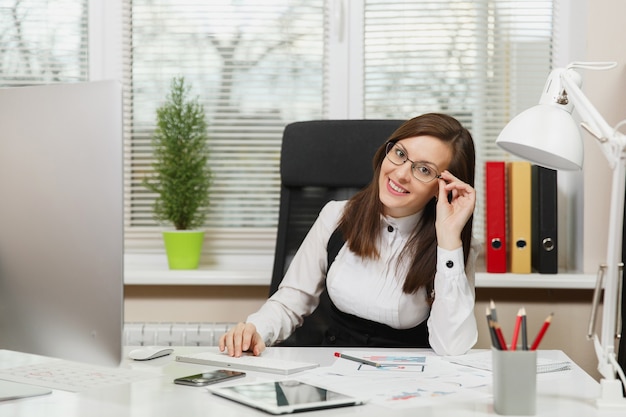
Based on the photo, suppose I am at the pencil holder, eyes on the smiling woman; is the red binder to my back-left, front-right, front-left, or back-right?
front-right

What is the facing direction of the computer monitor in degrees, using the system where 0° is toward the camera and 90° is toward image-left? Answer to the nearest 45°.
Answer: approximately 225°

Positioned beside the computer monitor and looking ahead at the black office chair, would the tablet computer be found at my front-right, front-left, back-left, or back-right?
front-right

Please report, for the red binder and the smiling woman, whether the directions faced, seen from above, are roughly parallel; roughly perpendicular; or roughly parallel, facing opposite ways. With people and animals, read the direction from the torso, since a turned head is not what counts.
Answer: roughly parallel

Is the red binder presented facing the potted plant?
no

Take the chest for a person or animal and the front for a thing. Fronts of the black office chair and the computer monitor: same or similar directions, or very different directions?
very different directions

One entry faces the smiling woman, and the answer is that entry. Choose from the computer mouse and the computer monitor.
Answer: the computer monitor

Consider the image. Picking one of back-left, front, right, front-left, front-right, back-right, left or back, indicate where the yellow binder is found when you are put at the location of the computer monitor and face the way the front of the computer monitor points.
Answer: front

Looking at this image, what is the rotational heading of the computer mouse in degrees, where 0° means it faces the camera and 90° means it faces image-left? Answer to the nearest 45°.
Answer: approximately 45°

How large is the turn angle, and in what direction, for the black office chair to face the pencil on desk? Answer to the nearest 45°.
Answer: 0° — it already faces it

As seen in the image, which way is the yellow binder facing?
toward the camera

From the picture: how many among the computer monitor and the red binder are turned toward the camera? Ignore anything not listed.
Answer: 1

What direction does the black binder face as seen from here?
toward the camera

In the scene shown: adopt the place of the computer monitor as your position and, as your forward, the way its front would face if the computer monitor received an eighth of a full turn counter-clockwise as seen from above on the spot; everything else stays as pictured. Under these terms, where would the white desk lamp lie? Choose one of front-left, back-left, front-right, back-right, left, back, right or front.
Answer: right

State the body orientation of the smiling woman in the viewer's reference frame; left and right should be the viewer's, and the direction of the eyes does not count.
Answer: facing the viewer

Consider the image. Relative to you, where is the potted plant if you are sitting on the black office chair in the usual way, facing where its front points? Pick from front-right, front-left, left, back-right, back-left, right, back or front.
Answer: back-right

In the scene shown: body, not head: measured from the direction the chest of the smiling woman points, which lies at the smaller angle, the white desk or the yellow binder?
the white desk
